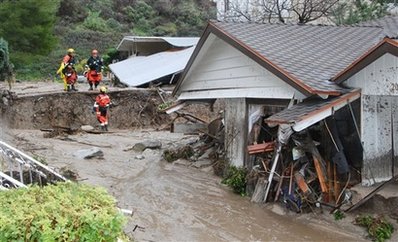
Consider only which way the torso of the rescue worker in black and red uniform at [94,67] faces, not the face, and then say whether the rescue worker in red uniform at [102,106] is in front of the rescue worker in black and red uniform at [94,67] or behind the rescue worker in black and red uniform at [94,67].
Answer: in front

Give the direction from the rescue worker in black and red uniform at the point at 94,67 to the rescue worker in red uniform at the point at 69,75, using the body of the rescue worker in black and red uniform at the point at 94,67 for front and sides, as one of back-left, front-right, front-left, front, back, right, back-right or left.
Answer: right

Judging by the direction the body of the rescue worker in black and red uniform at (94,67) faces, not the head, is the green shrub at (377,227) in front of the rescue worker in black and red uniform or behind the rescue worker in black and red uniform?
in front

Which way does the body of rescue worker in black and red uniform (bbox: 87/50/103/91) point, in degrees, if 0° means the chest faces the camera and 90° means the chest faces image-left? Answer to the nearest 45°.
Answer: approximately 0°

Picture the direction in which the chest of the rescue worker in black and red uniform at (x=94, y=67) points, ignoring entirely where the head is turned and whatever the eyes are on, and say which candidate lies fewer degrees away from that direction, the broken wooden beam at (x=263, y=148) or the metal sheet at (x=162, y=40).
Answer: the broken wooden beam

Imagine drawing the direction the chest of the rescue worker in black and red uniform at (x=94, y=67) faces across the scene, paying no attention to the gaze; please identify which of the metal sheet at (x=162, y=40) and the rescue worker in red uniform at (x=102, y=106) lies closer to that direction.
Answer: the rescue worker in red uniform

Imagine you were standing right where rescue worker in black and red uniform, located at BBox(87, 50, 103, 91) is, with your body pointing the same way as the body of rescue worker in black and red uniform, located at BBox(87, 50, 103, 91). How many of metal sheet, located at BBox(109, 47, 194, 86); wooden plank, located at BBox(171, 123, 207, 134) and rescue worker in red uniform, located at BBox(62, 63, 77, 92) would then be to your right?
1

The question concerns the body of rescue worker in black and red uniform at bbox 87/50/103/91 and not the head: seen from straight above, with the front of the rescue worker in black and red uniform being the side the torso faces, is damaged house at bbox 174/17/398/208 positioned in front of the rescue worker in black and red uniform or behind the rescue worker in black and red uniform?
in front

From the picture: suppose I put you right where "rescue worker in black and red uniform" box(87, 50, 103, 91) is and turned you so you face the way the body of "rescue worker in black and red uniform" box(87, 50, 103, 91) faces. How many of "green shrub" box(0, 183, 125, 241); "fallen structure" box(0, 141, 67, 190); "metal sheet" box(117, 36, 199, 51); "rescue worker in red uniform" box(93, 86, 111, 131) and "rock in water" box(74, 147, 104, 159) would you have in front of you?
4

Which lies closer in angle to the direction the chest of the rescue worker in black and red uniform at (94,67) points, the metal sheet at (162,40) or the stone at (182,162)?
the stone

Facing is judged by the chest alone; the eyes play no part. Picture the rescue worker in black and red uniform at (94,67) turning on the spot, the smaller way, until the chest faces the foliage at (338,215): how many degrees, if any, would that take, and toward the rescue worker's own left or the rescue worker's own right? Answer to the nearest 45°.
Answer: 0° — they already face it

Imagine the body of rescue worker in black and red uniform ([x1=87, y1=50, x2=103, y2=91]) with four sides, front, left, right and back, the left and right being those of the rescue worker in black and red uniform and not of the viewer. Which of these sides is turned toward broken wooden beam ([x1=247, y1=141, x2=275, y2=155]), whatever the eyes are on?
front

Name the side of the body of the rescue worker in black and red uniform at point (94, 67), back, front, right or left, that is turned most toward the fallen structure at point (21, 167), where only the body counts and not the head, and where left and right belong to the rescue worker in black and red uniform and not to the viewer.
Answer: front

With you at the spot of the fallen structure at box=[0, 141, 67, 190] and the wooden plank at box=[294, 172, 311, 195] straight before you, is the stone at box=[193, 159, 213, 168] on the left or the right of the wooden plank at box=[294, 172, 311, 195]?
left
